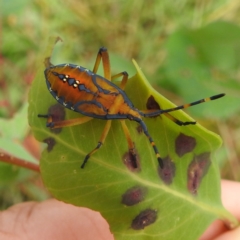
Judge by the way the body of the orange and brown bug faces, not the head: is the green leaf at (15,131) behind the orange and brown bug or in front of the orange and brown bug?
behind

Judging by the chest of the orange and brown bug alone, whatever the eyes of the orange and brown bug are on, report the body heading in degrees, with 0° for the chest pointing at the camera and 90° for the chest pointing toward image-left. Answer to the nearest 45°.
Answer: approximately 315°
